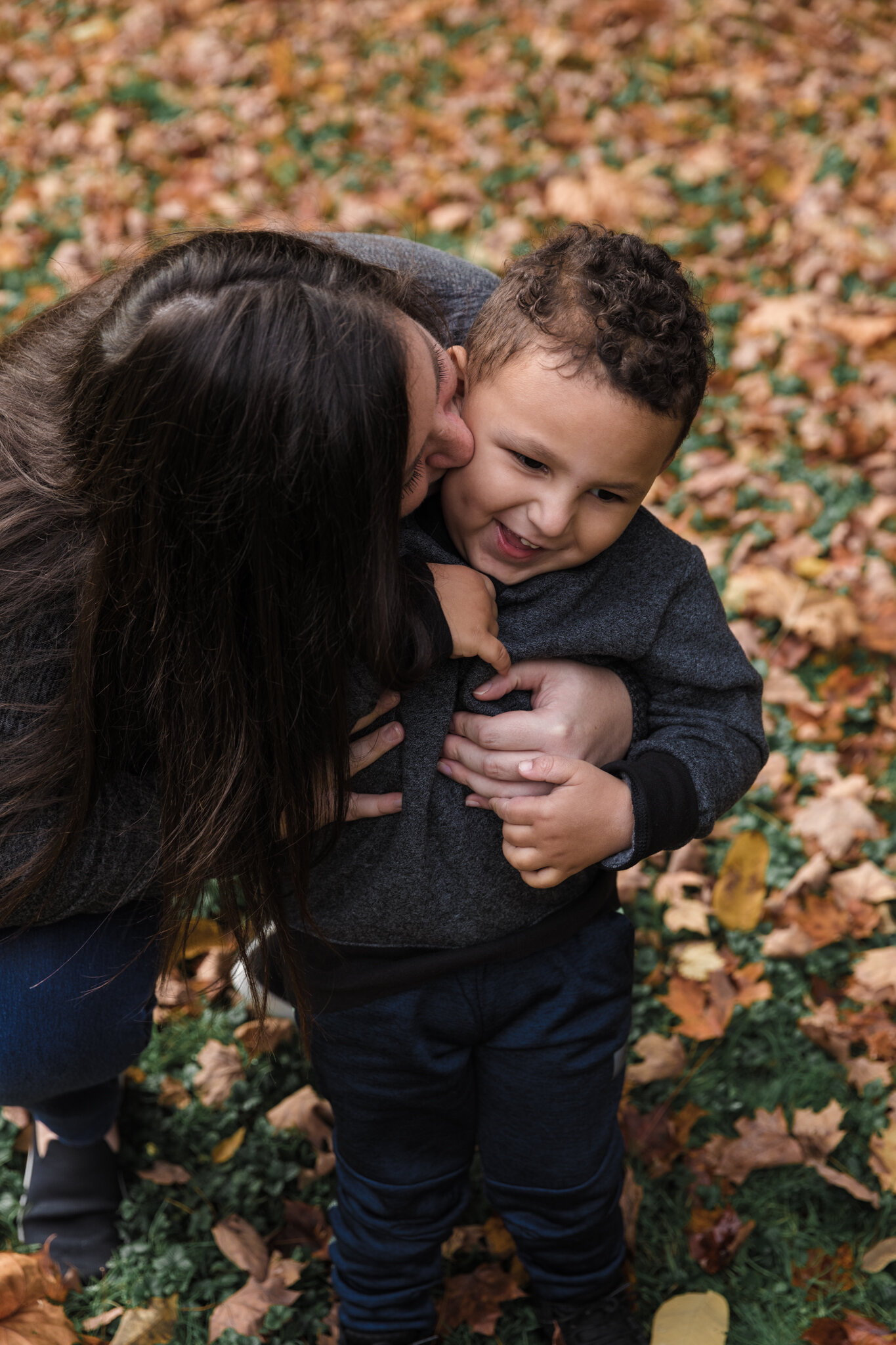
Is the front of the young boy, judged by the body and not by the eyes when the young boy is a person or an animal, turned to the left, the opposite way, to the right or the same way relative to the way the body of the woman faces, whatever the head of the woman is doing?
to the right

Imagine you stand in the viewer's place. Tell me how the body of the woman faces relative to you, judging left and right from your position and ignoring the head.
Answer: facing to the right of the viewer

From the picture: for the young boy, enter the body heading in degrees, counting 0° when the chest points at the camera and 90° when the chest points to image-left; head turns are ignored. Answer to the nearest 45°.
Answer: approximately 0°

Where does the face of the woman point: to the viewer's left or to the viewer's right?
to the viewer's right
